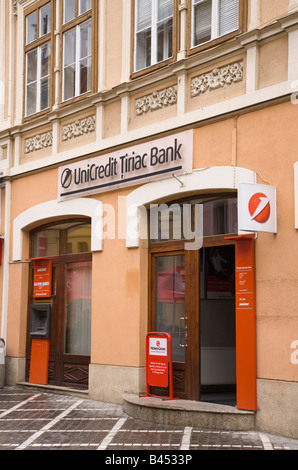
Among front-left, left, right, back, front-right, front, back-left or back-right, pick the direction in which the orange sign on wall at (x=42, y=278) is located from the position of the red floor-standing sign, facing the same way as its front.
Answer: right

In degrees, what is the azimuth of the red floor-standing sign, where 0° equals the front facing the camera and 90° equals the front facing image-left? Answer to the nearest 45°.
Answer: approximately 45°

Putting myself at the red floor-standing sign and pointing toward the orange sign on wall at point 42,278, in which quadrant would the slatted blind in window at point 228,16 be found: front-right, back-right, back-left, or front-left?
back-right

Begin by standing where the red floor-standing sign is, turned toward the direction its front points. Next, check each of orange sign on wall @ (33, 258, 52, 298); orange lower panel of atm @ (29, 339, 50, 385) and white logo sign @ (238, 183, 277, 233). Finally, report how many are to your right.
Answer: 2

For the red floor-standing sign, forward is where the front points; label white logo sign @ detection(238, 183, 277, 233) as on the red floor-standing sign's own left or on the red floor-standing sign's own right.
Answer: on the red floor-standing sign's own left

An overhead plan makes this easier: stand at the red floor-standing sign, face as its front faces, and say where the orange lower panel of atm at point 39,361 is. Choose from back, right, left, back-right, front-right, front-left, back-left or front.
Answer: right
